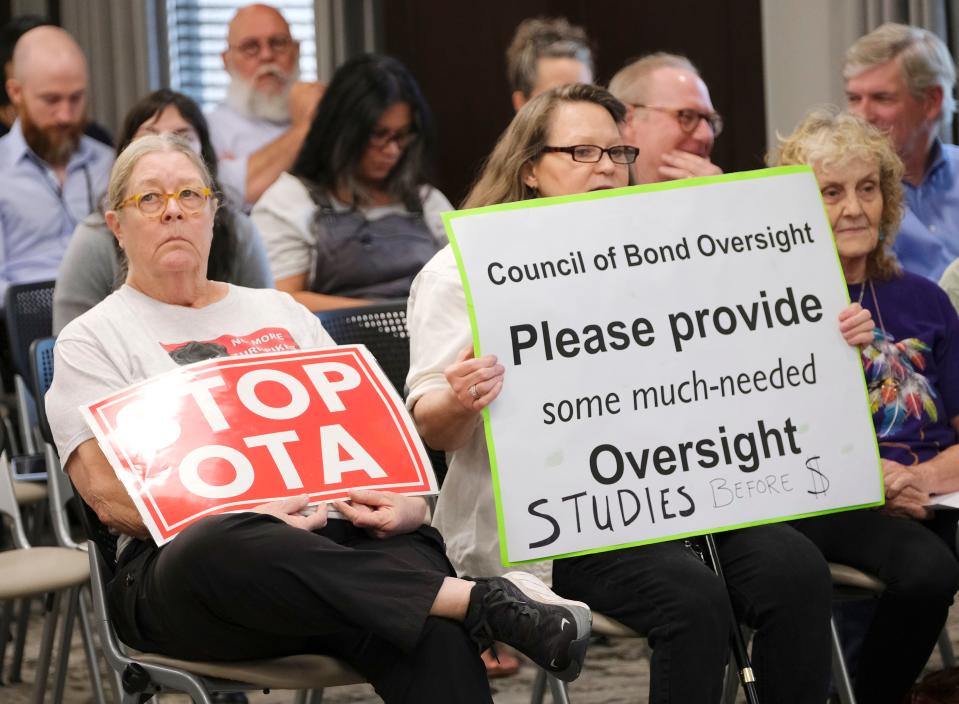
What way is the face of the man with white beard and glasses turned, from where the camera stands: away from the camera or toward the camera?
toward the camera

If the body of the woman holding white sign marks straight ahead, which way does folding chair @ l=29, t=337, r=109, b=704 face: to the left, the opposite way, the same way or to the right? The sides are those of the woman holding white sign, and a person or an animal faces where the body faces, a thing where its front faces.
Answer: the same way

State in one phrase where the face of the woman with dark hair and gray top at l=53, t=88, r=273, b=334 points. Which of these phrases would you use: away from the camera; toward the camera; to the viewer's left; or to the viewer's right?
toward the camera

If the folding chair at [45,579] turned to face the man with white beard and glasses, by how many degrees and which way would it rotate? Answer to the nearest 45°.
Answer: approximately 135° to its left

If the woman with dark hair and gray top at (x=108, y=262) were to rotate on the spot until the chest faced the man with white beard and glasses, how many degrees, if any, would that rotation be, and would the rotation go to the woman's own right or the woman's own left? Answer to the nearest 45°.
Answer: approximately 180°

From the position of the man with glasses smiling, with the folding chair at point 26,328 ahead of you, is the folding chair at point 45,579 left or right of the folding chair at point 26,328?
left

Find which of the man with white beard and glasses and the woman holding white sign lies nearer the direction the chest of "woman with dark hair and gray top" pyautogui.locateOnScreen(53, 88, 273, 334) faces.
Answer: the woman holding white sign

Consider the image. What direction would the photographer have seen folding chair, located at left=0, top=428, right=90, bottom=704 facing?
facing the viewer and to the right of the viewer

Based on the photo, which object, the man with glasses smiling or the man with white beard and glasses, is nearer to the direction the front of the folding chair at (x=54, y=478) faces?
the man with glasses smiling

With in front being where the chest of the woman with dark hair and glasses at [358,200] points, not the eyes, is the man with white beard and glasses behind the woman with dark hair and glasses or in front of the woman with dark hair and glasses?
behind

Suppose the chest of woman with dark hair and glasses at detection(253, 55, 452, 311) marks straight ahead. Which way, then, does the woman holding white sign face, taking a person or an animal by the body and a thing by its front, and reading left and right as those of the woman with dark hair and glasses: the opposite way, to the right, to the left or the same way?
the same way

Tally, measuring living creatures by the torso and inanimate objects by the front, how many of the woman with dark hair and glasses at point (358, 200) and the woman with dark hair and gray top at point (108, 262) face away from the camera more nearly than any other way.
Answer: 0

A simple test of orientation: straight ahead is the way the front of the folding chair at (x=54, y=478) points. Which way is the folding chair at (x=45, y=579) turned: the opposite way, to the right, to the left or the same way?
the same way

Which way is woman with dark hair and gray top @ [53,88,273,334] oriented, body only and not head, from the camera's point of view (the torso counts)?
toward the camera

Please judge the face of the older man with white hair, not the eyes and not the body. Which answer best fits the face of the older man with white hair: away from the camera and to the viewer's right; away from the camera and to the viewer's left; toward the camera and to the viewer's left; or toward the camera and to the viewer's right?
toward the camera and to the viewer's left
